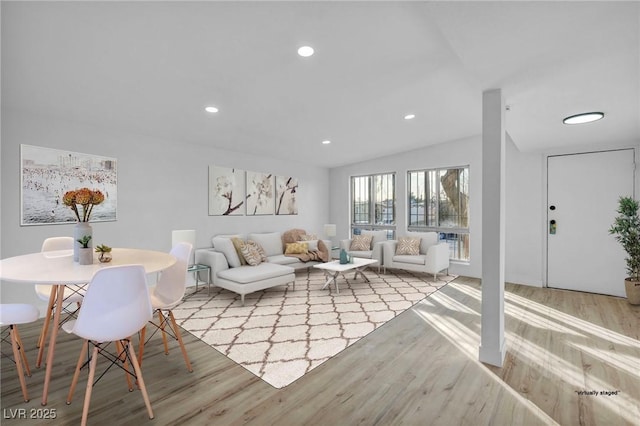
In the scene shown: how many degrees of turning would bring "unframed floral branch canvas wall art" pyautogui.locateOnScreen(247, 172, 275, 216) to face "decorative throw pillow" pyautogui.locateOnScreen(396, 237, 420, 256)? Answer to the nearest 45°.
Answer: approximately 45° to its left

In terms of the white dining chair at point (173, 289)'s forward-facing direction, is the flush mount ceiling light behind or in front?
behind

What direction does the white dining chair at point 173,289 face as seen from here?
to the viewer's left

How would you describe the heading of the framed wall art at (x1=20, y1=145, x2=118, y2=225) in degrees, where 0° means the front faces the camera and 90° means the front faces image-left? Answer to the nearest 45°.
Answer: approximately 315°

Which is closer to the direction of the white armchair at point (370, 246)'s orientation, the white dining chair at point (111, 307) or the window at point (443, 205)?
the white dining chair

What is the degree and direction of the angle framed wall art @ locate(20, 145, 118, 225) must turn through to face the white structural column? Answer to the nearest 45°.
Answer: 0° — it already faces it

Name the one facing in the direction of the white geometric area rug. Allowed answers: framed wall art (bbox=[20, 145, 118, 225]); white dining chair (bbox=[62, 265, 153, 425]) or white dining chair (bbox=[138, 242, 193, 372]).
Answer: the framed wall art

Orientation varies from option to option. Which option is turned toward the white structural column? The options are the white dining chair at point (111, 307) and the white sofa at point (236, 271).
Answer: the white sofa

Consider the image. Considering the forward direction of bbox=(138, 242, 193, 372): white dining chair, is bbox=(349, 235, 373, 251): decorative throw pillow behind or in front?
behind

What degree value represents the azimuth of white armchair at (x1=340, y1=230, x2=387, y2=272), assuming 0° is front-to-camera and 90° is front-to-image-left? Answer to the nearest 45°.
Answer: approximately 45°
